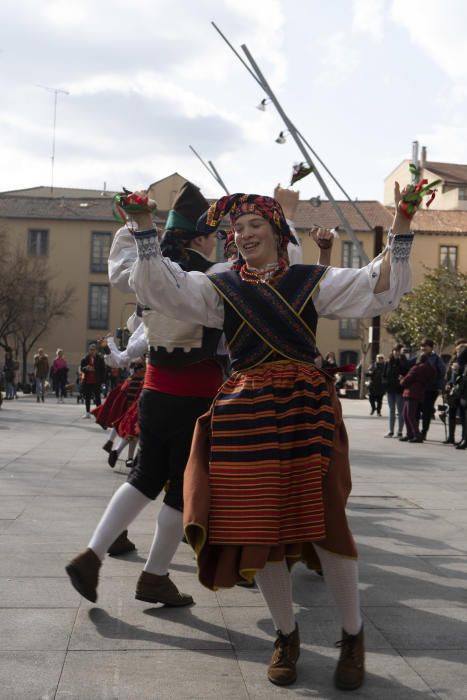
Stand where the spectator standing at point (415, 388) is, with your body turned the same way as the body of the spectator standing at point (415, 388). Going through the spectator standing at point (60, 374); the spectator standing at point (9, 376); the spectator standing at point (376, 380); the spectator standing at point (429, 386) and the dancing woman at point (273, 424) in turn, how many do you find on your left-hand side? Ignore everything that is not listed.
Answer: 1

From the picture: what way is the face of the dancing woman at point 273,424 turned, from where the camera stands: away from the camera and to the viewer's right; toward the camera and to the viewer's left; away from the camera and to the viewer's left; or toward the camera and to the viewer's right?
toward the camera and to the viewer's left

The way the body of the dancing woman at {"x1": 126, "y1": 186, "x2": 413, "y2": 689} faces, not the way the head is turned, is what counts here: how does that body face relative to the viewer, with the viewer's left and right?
facing the viewer

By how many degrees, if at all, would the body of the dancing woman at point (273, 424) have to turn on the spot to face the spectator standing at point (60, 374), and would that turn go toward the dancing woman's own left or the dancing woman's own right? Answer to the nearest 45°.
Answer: approximately 180°

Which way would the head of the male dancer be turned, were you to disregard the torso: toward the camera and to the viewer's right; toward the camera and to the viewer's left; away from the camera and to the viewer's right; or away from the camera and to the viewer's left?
away from the camera and to the viewer's right

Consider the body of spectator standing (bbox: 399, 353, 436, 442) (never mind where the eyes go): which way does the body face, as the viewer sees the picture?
to the viewer's left

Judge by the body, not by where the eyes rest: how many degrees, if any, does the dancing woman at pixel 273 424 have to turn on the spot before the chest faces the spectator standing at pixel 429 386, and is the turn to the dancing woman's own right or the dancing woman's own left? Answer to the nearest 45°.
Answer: approximately 180°

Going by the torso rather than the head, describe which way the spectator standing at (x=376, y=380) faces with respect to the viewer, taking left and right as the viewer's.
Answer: facing the viewer and to the left of the viewer

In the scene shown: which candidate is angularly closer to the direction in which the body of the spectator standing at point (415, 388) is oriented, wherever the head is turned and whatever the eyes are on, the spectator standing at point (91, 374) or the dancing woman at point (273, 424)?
the spectator standing

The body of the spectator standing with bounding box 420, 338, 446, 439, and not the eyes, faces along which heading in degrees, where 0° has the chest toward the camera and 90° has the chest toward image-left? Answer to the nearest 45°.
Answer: approximately 90°

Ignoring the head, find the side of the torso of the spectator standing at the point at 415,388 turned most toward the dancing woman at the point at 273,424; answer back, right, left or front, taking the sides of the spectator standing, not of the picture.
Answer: left

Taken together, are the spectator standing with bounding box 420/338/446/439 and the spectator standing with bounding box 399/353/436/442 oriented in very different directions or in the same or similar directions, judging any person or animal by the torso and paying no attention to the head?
same or similar directions

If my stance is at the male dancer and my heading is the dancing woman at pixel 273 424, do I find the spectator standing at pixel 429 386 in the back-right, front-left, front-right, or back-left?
back-left
